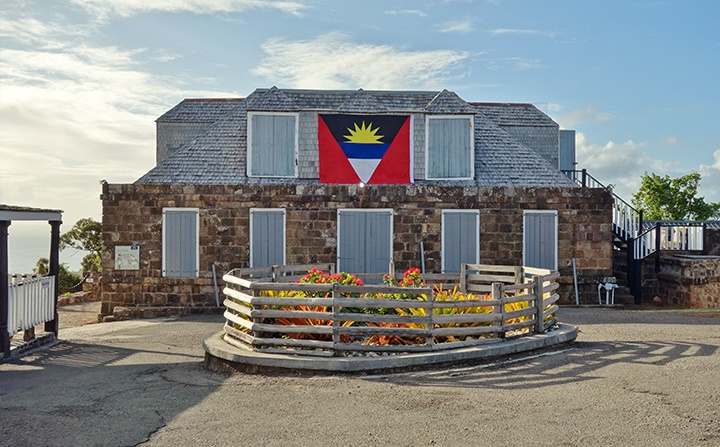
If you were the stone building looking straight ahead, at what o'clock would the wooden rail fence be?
The wooden rail fence is roughly at 12 o'clock from the stone building.

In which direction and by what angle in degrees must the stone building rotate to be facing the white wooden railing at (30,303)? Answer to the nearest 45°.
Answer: approximately 45° to its right

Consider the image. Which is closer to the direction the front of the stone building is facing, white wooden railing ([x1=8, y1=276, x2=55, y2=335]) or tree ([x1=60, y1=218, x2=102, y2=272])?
the white wooden railing

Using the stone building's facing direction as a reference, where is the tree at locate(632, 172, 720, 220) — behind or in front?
behind

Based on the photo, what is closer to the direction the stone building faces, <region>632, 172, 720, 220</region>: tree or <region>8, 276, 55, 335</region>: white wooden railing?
the white wooden railing

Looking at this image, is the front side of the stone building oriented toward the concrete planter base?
yes

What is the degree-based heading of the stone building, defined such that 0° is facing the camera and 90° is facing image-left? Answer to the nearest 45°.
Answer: approximately 0°

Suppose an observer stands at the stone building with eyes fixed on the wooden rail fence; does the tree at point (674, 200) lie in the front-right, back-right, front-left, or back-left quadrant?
back-left
